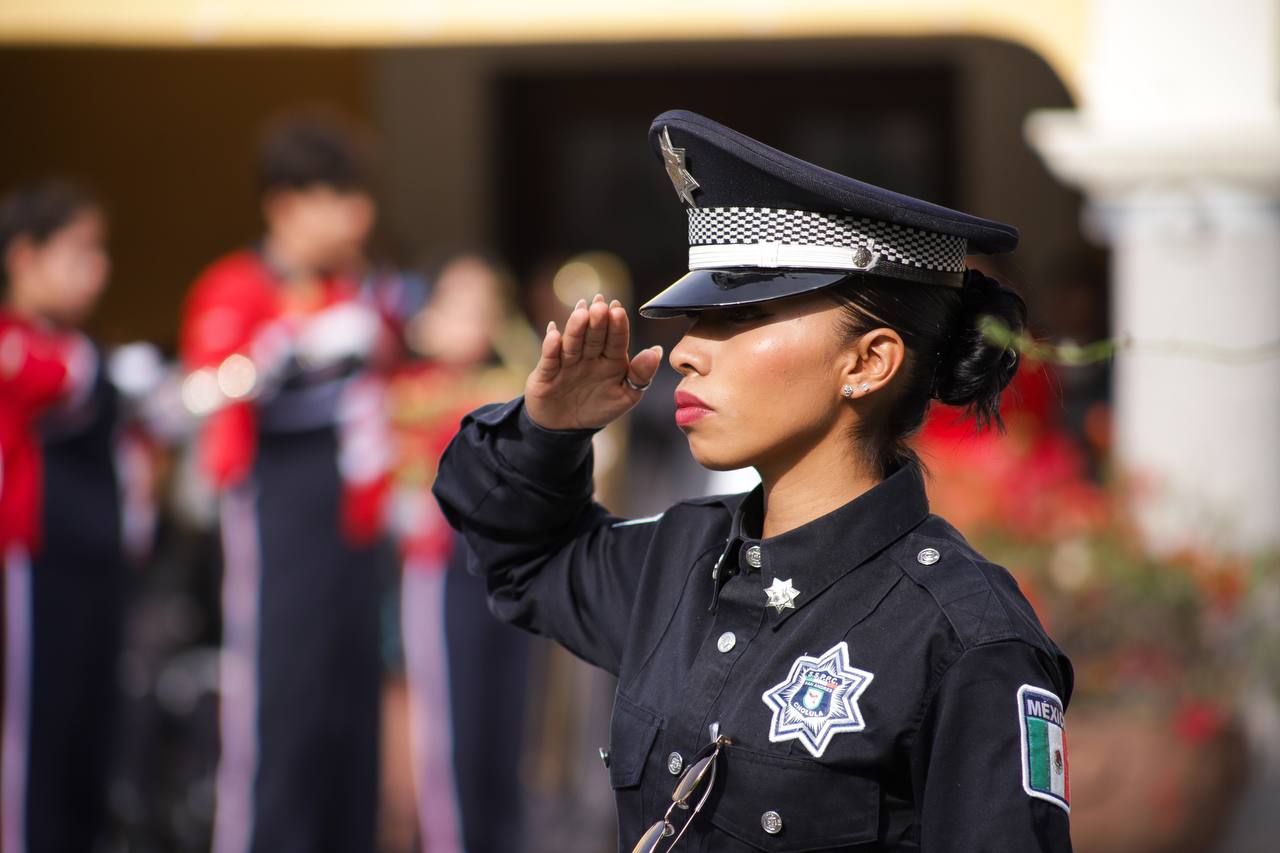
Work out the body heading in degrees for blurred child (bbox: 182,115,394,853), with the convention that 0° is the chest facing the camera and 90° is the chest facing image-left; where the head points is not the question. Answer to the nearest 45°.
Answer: approximately 315°

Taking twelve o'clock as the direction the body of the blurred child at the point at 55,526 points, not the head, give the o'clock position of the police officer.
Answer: The police officer is roughly at 1 o'clock from the blurred child.

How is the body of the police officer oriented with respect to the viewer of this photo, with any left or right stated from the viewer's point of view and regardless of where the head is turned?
facing the viewer and to the left of the viewer

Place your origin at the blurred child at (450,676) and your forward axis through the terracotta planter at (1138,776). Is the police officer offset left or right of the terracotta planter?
right

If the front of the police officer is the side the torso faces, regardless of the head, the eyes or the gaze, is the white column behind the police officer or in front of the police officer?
behind

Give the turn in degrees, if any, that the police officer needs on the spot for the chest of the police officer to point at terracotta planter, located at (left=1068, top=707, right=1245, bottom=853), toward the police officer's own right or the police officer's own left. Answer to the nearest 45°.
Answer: approximately 135° to the police officer's own right

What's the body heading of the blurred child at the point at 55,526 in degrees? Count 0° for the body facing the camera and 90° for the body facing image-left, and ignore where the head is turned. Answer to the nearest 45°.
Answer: approximately 315°
